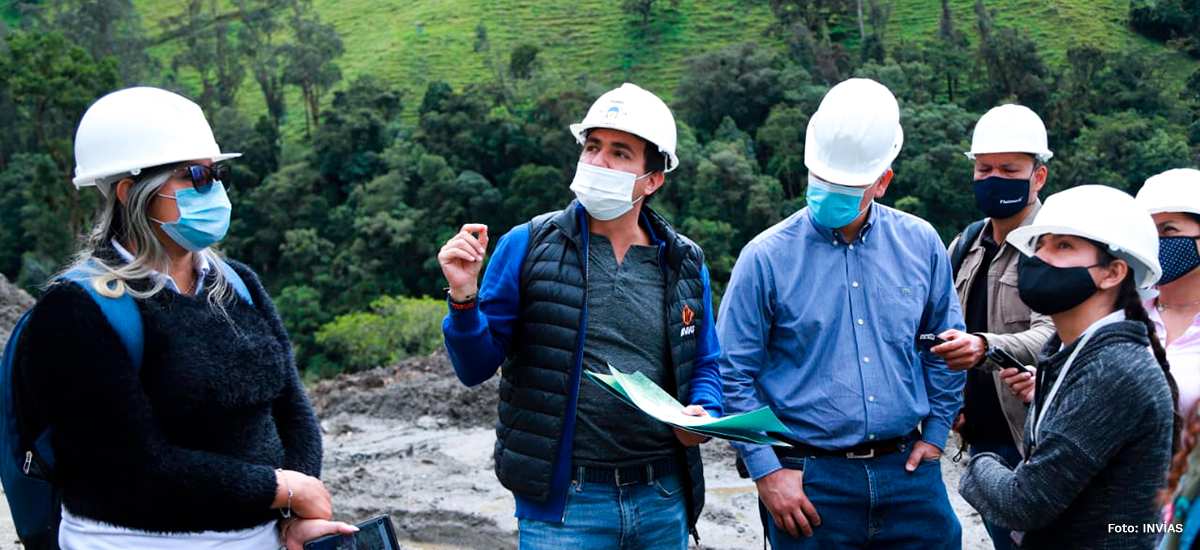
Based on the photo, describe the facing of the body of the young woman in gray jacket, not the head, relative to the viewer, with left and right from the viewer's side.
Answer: facing to the left of the viewer

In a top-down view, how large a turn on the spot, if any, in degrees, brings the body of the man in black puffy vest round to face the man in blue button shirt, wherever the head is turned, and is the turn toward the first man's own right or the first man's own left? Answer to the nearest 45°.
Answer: approximately 90° to the first man's own left

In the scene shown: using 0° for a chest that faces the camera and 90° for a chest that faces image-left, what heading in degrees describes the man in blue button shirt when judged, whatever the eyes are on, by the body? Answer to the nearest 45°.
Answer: approximately 0°

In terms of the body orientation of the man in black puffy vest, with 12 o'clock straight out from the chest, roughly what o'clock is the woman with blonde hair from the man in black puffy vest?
The woman with blonde hair is roughly at 2 o'clock from the man in black puffy vest.

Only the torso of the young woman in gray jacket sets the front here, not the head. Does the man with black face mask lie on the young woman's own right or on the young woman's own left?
on the young woman's own right

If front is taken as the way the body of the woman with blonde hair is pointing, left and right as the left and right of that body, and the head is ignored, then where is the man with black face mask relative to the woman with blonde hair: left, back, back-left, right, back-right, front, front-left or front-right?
front-left

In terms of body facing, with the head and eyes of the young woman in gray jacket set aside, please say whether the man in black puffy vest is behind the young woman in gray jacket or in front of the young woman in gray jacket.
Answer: in front

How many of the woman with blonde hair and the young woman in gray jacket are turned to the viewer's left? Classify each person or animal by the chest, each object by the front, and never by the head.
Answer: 1

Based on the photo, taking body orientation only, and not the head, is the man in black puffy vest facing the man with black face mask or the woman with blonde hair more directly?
the woman with blonde hair

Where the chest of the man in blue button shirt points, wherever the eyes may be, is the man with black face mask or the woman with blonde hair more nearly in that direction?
the woman with blonde hair

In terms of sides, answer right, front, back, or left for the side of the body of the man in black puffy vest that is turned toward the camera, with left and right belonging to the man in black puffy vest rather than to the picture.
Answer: front

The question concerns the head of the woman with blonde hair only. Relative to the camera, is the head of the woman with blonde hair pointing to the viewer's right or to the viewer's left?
to the viewer's right

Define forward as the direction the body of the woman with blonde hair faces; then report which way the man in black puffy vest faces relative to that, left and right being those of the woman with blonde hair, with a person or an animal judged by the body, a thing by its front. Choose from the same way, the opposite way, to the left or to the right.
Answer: to the right

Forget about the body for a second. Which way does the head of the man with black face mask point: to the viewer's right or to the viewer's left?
to the viewer's left

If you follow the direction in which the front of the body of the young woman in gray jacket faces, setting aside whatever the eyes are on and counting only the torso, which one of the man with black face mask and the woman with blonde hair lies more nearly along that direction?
the woman with blonde hair

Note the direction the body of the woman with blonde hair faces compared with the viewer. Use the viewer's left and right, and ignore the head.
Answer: facing the viewer and to the right of the viewer

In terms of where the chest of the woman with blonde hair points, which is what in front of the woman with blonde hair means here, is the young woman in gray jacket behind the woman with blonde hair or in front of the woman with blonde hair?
in front

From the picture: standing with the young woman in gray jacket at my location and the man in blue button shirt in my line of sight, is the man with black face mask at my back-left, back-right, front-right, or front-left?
front-right

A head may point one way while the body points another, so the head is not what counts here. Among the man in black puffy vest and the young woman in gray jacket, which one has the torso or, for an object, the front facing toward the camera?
the man in black puffy vest

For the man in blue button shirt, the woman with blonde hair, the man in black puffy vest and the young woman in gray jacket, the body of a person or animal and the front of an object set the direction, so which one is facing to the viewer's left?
the young woman in gray jacket
